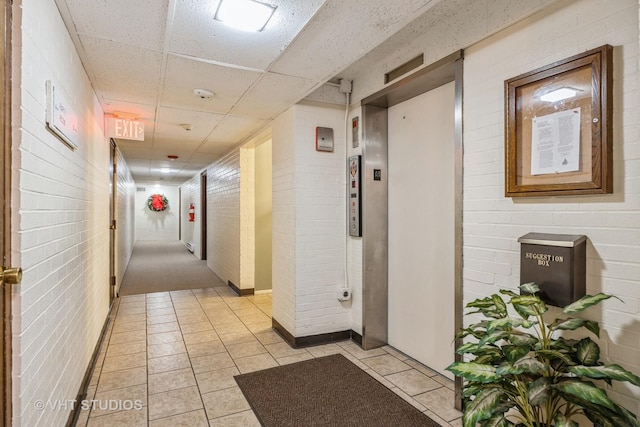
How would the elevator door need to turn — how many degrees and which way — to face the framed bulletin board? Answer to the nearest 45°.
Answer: approximately 90° to its left

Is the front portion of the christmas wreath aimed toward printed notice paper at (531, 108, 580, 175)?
yes

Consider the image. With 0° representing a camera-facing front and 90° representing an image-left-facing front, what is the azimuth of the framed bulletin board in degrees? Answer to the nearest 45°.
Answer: approximately 45°

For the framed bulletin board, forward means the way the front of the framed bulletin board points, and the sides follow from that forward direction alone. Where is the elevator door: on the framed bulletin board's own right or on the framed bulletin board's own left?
on the framed bulletin board's own right

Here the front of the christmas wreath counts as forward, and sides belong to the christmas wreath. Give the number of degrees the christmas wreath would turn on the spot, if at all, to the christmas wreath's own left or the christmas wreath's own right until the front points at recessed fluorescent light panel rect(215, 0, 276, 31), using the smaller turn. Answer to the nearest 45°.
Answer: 0° — it already faces it

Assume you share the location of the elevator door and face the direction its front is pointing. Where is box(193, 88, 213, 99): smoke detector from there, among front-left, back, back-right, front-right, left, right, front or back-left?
front-right

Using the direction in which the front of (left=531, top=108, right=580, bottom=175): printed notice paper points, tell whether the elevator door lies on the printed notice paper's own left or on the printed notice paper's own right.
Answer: on the printed notice paper's own right
